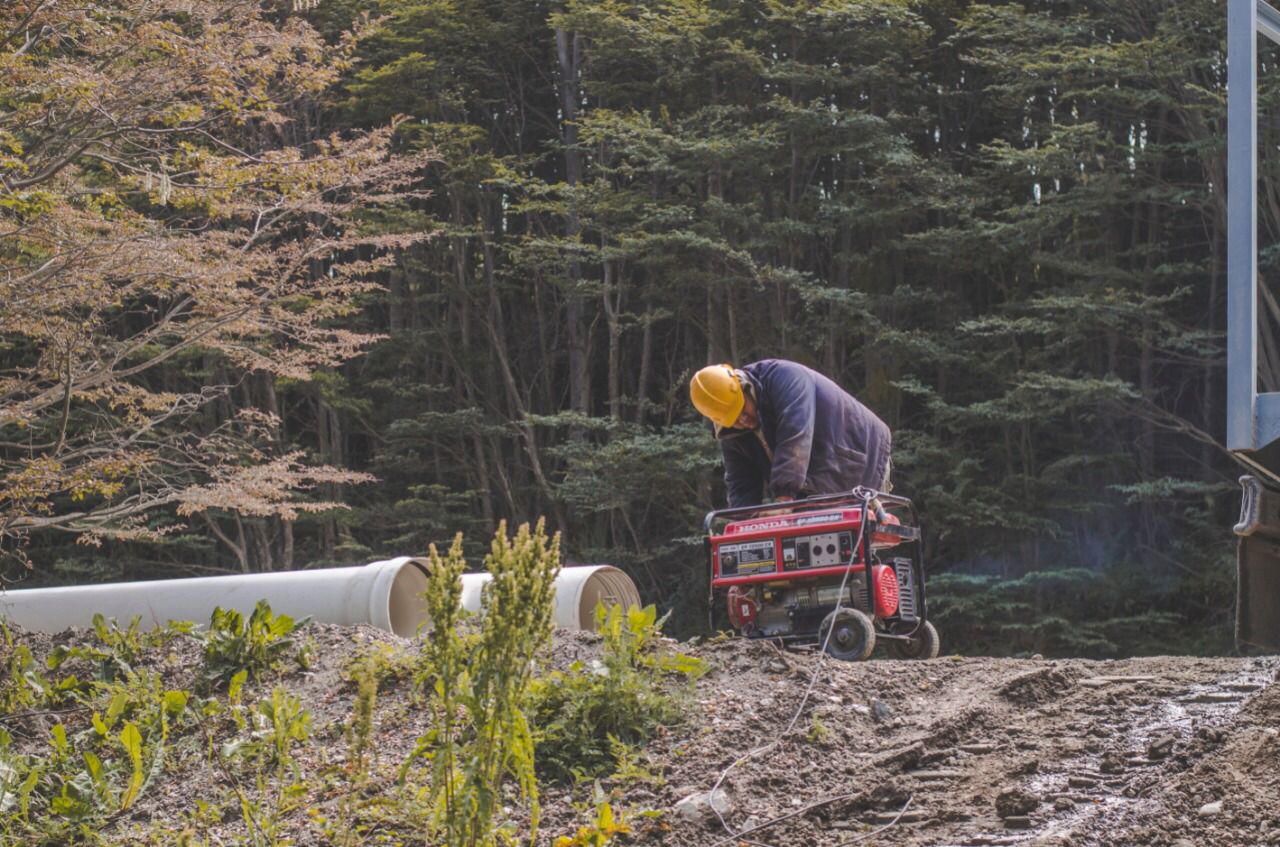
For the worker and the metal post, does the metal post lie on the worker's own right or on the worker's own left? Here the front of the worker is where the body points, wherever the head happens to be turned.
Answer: on the worker's own left

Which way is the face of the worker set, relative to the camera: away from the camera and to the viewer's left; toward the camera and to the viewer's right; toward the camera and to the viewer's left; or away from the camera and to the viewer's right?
toward the camera and to the viewer's left

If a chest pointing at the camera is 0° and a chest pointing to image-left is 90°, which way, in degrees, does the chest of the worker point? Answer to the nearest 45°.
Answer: approximately 45°

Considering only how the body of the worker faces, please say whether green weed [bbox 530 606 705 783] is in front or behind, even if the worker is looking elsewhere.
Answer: in front

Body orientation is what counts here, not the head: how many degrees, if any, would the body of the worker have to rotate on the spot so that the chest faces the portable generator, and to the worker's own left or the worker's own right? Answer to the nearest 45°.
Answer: approximately 45° to the worker's own left

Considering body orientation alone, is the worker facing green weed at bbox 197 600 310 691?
yes

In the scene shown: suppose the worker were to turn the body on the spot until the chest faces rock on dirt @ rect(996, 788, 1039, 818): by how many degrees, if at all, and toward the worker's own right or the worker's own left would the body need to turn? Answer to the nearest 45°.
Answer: approximately 45° to the worker's own left

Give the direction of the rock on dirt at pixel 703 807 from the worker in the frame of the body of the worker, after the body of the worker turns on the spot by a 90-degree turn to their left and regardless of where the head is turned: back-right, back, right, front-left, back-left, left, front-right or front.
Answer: front-right
